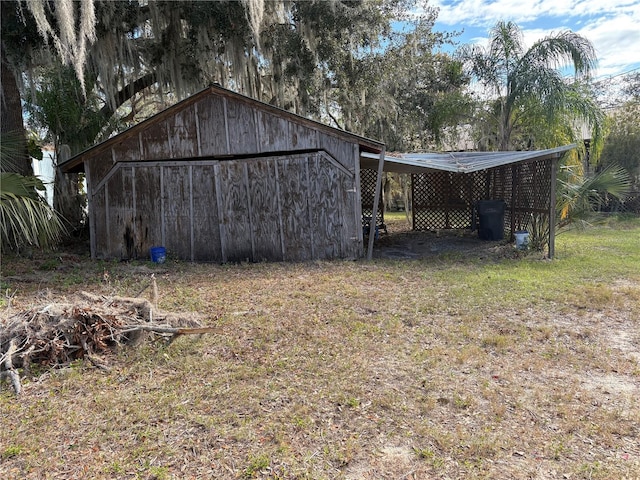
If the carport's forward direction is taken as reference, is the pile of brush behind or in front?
in front

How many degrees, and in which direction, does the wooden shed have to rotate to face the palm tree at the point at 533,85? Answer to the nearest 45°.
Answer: approximately 90° to its left

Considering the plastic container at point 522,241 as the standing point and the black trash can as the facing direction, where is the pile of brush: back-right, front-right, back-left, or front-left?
back-left

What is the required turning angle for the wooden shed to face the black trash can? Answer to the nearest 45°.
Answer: approximately 90° to its left

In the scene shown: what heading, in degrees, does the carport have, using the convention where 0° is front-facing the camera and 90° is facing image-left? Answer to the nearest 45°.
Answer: approximately 0°

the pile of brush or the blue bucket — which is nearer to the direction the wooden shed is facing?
the pile of brush

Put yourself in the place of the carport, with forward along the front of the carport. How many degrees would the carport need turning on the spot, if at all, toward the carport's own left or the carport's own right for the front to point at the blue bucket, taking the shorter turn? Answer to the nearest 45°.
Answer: approximately 45° to the carport's own right

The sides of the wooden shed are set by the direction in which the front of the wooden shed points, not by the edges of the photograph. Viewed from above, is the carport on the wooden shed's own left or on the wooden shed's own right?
on the wooden shed's own left

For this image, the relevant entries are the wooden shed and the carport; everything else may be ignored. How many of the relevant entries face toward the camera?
2
